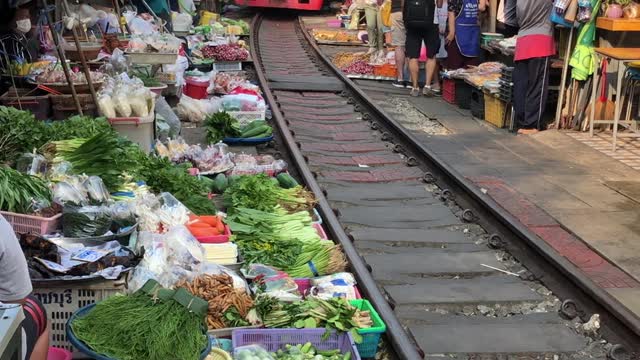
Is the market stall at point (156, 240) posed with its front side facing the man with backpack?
no

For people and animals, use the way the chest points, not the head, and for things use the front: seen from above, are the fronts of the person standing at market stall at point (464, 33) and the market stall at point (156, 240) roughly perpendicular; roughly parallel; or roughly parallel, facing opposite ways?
roughly perpendicular

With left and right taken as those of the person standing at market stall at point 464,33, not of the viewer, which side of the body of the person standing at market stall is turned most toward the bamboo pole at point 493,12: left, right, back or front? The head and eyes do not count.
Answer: left

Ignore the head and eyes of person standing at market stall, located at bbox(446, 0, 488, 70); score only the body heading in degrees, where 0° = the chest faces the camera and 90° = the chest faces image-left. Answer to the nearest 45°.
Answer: approximately 315°

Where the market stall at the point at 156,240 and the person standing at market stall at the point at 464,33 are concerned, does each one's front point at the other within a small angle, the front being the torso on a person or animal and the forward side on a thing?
no

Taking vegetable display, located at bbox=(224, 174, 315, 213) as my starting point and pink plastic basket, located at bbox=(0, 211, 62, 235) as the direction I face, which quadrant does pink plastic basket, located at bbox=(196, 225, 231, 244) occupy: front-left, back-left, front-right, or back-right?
front-left

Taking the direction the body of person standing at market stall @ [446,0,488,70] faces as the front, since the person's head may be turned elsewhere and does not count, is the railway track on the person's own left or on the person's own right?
on the person's own right

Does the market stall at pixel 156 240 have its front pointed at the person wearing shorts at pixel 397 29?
no

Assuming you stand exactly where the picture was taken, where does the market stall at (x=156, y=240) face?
facing to the right of the viewer

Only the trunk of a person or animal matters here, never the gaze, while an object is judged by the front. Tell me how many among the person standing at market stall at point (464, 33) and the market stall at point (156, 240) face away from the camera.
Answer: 0
